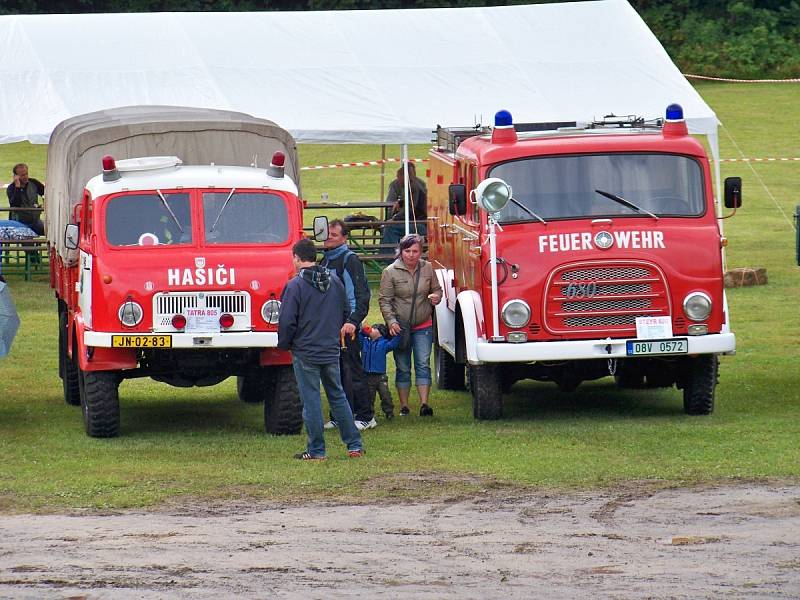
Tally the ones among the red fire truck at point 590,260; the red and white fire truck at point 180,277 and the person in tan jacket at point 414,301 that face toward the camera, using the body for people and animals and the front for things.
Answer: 3

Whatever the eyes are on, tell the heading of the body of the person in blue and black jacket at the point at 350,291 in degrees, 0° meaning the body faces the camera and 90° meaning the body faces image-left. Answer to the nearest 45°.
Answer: approximately 45°

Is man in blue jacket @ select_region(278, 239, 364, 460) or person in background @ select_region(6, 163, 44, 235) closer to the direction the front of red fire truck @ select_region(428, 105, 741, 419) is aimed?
the man in blue jacket

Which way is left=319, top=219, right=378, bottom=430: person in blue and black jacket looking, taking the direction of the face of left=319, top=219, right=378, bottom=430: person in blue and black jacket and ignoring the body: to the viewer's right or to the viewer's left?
to the viewer's left

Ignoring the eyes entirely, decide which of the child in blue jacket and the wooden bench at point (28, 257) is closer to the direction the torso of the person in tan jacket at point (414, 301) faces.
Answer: the child in blue jacket

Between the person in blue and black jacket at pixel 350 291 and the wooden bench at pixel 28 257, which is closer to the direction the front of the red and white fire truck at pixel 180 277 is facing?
the person in blue and black jacket

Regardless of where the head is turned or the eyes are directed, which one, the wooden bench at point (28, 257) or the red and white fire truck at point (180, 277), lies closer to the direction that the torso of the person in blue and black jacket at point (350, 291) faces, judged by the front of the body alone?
the red and white fire truck

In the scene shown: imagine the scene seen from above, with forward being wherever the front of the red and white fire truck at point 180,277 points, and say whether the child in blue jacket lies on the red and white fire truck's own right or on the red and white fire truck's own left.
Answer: on the red and white fire truck's own left
